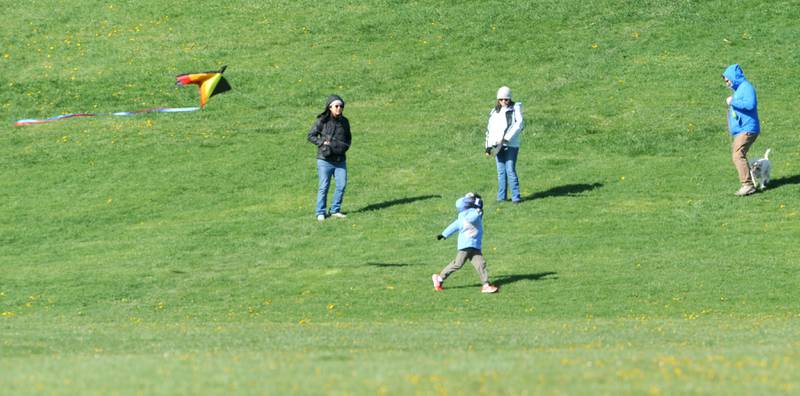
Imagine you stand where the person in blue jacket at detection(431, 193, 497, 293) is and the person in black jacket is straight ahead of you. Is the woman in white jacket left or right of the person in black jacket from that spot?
right

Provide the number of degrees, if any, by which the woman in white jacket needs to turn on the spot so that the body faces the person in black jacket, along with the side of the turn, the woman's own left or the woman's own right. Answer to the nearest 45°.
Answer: approximately 90° to the woman's own right

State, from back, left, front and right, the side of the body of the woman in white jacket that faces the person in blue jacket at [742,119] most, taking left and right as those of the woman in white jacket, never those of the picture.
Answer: left

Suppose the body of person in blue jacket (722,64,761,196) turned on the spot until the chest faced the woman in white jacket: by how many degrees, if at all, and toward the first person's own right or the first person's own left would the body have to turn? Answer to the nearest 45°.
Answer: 0° — they already face them

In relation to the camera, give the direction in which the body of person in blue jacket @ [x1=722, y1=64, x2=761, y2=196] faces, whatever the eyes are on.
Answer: to the viewer's left

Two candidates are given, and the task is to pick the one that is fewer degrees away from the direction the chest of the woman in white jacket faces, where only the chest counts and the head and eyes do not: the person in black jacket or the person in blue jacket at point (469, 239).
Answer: the person in blue jacket

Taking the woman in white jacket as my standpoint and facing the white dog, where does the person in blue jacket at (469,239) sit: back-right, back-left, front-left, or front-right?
back-right

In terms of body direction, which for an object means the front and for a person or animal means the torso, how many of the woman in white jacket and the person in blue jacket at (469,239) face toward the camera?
1
